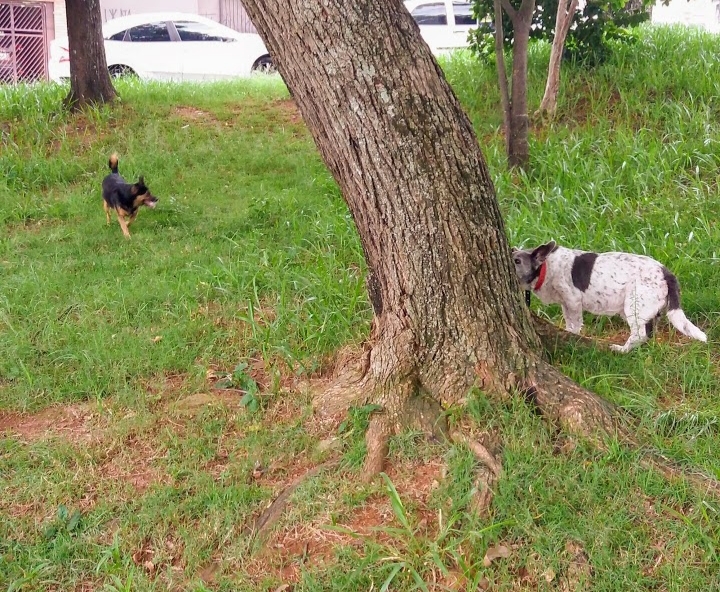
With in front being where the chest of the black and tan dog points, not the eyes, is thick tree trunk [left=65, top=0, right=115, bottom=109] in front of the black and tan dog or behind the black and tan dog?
behind

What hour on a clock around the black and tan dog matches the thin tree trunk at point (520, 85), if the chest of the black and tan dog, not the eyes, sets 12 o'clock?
The thin tree trunk is roughly at 11 o'clock from the black and tan dog.

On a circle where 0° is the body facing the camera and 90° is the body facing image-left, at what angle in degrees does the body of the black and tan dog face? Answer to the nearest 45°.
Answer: approximately 315°

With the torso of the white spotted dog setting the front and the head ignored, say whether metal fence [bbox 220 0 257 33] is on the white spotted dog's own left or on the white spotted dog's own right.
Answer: on the white spotted dog's own right

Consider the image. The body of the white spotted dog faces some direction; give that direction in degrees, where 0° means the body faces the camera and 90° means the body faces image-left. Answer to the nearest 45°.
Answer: approximately 90°

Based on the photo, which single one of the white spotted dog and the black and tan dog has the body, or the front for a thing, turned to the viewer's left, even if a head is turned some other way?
the white spotted dog

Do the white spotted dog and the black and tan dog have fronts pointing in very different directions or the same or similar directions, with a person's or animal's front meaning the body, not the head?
very different directions

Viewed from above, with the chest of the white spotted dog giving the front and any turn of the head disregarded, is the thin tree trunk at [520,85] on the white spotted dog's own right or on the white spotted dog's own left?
on the white spotted dog's own right

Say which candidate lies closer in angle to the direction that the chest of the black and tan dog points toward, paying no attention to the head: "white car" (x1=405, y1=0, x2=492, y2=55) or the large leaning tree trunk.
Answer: the large leaning tree trunk
